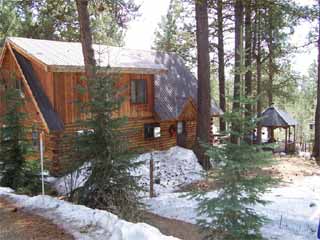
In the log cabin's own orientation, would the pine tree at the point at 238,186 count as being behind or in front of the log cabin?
in front

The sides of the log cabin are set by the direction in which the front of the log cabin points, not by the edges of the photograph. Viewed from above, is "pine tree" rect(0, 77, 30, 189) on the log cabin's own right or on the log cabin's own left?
on the log cabin's own right
